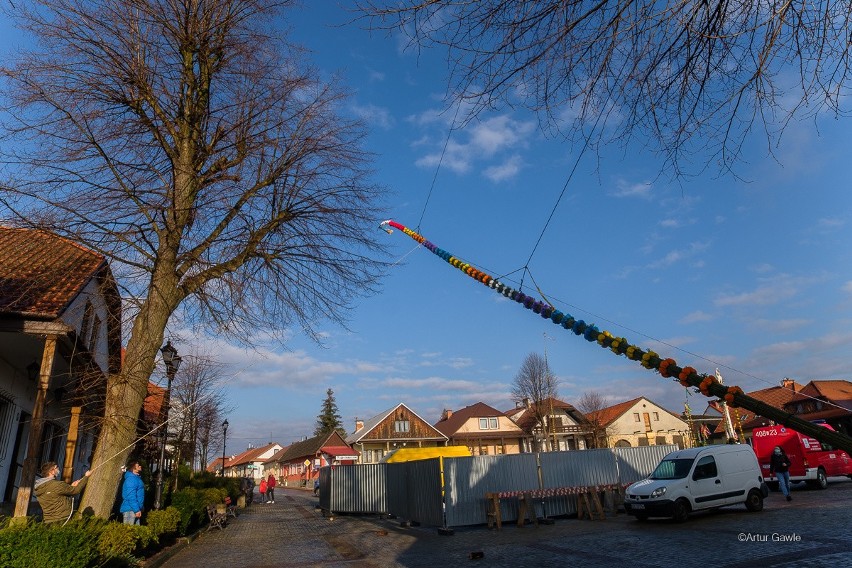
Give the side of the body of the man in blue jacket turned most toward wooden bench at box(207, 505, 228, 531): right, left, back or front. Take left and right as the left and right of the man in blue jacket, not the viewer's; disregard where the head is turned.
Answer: left

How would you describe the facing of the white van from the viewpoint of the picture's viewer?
facing the viewer and to the left of the viewer

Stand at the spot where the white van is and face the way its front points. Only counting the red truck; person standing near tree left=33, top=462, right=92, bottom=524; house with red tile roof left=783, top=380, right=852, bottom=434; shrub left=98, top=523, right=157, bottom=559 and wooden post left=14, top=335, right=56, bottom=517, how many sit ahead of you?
3

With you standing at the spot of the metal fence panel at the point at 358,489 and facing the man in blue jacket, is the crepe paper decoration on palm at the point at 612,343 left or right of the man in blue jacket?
left

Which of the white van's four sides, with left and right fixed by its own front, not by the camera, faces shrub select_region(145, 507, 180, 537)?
front

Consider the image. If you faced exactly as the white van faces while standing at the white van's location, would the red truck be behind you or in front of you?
behind

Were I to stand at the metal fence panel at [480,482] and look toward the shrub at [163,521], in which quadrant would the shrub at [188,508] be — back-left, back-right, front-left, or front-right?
front-right

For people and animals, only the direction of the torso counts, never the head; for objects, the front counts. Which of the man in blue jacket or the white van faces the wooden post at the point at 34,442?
the white van

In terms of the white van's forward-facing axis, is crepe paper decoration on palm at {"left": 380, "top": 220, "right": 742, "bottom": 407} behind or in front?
in front

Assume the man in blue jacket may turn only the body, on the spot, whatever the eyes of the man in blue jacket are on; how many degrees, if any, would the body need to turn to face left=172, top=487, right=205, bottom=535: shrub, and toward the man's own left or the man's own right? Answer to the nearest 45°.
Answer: approximately 90° to the man's own left
